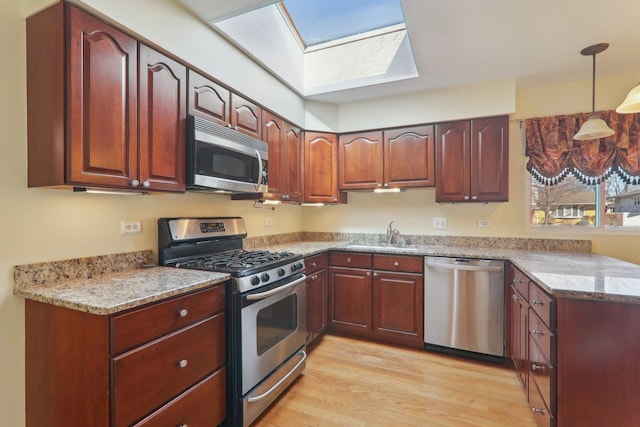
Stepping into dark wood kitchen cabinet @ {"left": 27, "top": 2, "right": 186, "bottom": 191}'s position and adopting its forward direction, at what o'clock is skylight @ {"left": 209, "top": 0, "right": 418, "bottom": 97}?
The skylight is roughly at 10 o'clock from the dark wood kitchen cabinet.

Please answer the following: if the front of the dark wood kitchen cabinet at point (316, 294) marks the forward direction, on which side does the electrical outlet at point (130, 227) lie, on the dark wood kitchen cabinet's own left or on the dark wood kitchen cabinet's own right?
on the dark wood kitchen cabinet's own right

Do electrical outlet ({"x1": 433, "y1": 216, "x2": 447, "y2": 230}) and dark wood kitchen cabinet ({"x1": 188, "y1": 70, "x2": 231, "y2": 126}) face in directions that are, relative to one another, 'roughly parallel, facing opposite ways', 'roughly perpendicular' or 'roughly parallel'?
roughly perpendicular

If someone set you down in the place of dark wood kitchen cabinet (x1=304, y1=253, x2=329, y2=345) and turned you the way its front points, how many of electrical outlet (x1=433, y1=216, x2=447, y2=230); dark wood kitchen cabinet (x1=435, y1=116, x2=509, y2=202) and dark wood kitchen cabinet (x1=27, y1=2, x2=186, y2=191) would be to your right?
1

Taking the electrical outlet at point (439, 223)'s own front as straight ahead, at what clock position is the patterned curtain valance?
The patterned curtain valance is roughly at 9 o'clock from the electrical outlet.

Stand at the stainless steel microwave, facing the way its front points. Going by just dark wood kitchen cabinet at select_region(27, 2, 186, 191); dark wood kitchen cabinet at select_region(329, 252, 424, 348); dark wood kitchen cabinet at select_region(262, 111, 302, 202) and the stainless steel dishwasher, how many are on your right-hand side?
1

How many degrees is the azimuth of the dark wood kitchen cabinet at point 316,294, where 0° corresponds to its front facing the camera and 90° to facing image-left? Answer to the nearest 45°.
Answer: approximately 315°

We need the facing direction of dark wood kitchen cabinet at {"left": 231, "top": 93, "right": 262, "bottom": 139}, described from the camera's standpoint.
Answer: facing the viewer and to the right of the viewer

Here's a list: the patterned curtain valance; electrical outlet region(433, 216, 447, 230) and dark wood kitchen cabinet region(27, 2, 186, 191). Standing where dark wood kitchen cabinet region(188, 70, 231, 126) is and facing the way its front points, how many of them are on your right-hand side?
1

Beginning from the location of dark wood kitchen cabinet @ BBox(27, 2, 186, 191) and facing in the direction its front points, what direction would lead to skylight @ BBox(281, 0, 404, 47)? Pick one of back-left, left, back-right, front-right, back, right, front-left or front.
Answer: front-left

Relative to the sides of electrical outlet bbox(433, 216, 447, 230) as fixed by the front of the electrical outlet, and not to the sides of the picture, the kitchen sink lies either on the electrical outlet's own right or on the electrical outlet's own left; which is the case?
on the electrical outlet's own right

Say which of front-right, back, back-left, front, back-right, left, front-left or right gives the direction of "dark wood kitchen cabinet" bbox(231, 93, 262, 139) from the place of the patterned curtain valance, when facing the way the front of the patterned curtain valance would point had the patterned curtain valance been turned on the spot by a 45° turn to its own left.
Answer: right

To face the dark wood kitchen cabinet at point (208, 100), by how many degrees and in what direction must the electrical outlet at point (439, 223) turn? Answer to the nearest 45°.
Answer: approximately 45° to its right

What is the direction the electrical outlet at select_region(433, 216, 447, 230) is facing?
toward the camera

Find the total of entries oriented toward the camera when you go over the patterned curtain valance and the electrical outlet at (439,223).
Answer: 2

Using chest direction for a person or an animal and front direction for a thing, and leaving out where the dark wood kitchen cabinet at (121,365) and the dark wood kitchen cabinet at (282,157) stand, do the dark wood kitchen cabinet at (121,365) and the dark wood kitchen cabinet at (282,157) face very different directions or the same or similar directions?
same or similar directions

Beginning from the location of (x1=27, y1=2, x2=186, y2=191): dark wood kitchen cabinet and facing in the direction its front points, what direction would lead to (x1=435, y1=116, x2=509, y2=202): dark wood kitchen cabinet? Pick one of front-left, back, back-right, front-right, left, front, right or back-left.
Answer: front-left

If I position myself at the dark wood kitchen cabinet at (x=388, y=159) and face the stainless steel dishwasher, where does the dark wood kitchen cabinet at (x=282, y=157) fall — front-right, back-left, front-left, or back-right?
back-right

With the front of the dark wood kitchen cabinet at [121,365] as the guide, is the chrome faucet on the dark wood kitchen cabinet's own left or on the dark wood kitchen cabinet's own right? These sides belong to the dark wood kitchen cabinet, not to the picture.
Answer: on the dark wood kitchen cabinet's own left
